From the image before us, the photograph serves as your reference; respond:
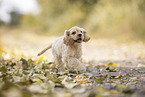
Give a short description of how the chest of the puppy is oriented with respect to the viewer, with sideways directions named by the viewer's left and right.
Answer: facing the viewer and to the right of the viewer
